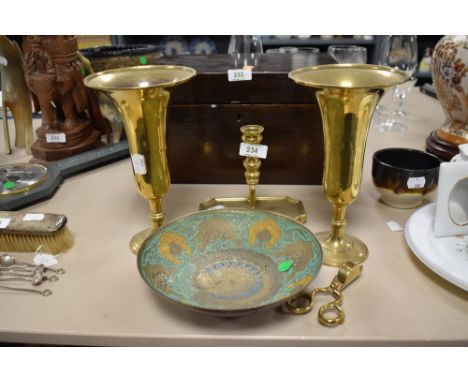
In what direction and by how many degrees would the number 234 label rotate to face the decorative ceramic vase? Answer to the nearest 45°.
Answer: approximately 135° to its left

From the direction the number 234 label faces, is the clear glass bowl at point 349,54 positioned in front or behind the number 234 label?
behind

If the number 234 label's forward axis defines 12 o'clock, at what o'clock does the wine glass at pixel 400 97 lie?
The wine glass is roughly at 7 o'clock from the number 234 label.

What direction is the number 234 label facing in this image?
toward the camera

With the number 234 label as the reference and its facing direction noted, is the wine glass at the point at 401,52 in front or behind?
behind

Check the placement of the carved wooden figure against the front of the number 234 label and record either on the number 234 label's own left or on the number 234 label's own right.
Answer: on the number 234 label's own right
